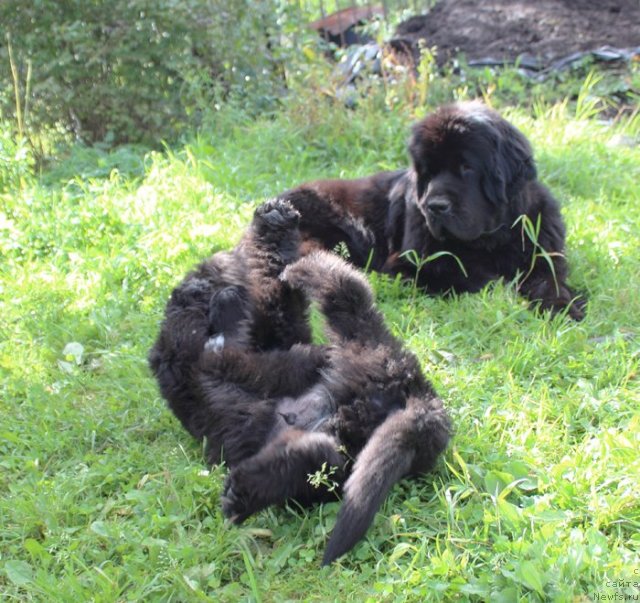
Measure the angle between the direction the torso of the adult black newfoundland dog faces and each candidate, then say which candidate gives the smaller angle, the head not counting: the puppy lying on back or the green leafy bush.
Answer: the puppy lying on back

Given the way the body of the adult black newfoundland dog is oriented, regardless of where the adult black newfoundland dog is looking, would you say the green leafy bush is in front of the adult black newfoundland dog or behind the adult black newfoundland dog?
behind

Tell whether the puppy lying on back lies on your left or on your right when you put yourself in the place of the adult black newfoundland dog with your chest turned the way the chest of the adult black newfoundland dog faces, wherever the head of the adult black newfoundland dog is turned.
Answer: on your right

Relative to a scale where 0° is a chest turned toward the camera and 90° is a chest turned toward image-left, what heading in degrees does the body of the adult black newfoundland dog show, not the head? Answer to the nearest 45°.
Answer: approximately 315°
